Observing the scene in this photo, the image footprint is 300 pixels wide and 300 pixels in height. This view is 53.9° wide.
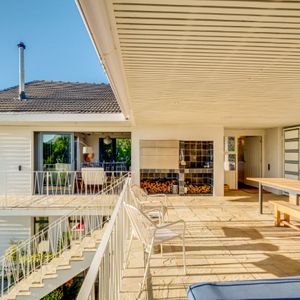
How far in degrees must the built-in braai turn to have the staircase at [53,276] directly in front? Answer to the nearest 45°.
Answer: approximately 45° to its right

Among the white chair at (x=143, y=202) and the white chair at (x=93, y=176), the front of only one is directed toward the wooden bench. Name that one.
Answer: the white chair at (x=143, y=202)

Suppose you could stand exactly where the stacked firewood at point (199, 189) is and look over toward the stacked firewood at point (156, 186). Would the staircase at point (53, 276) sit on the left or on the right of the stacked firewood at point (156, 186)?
left

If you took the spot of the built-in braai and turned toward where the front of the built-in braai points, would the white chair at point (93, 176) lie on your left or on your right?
on your right
